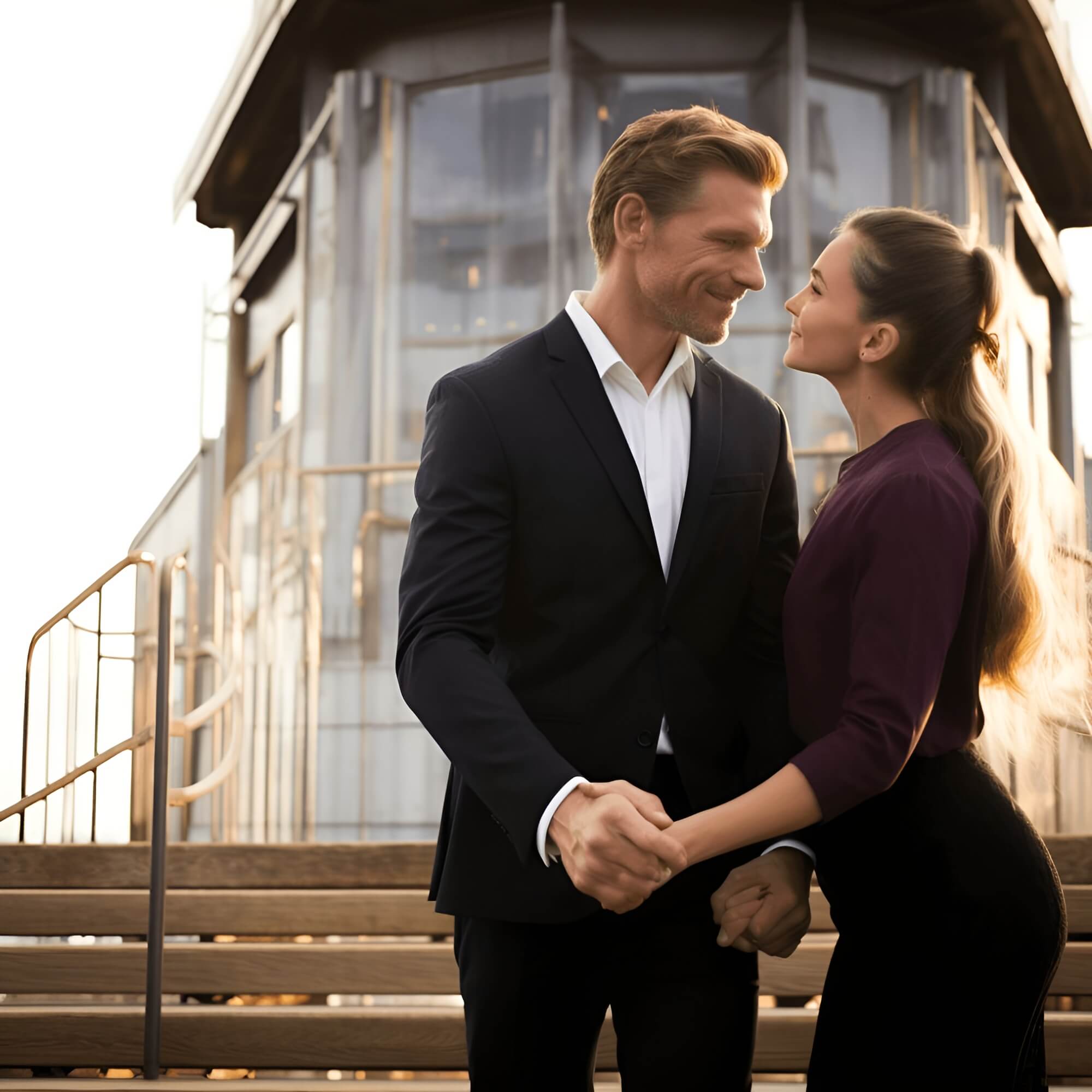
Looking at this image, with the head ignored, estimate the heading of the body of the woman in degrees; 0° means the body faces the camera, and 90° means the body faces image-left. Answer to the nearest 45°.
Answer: approximately 90°

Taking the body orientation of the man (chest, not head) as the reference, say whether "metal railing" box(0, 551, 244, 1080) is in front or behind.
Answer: behind

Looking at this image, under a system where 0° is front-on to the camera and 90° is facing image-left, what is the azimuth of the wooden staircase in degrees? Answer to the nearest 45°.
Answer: approximately 0°

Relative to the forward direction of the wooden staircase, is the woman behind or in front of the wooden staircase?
in front

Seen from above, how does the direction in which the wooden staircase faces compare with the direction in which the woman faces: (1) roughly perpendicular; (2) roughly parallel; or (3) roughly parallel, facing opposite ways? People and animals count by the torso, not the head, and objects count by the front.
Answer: roughly perpendicular

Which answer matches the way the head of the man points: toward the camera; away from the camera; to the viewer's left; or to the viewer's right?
to the viewer's right

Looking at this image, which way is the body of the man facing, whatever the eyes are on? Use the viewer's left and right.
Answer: facing the viewer and to the right of the viewer

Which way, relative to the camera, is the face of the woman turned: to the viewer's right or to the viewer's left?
to the viewer's left

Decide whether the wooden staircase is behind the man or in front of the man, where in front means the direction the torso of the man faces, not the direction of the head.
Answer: behind
